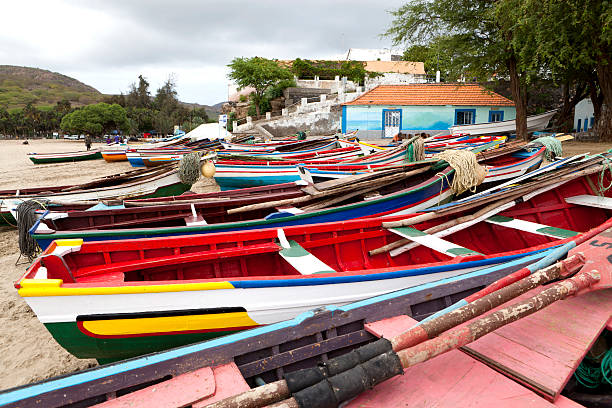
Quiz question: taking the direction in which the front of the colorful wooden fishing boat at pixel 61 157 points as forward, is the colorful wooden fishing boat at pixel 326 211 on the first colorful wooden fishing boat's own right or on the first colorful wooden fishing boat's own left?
on the first colorful wooden fishing boat's own left

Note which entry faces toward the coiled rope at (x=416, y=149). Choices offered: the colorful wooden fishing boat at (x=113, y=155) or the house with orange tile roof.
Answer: the house with orange tile roof

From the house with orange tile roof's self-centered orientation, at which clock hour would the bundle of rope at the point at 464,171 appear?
The bundle of rope is roughly at 12 o'clock from the house with orange tile roof.

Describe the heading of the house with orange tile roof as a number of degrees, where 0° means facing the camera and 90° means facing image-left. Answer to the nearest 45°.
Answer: approximately 0°

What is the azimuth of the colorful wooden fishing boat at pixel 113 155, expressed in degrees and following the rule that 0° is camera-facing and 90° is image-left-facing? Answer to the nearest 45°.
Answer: approximately 90°
